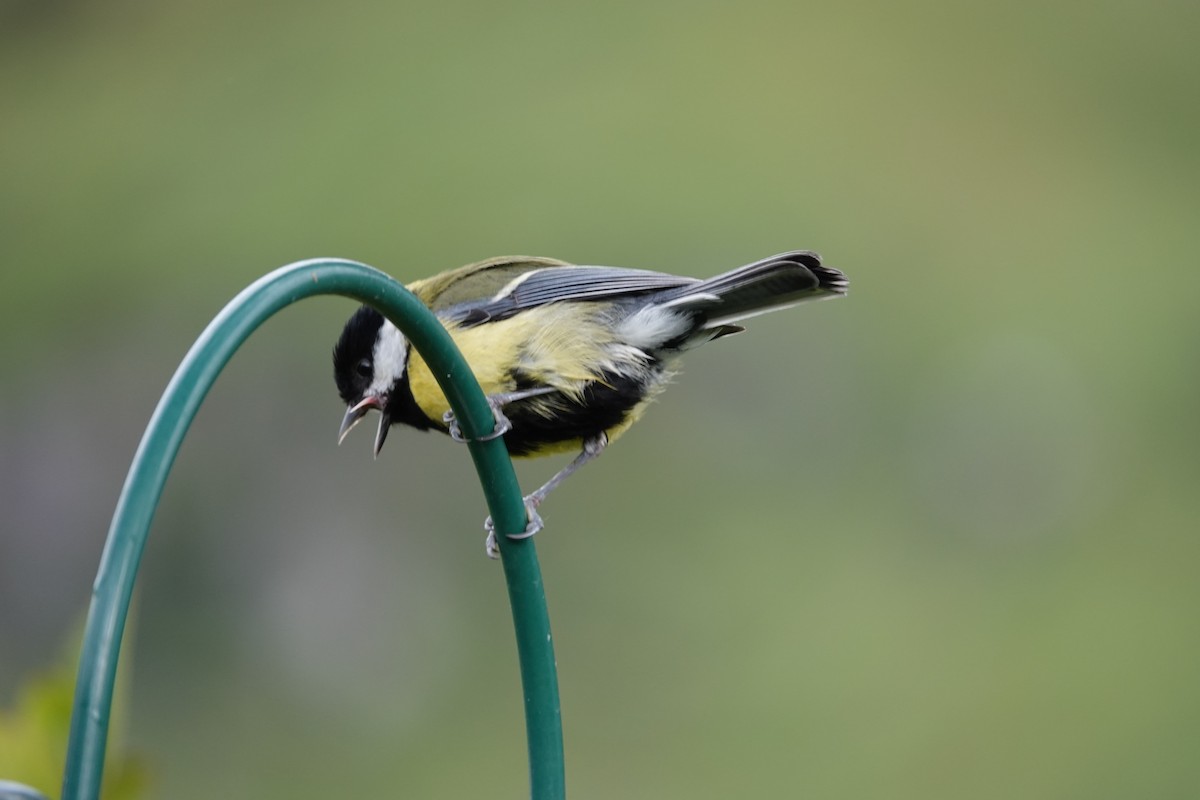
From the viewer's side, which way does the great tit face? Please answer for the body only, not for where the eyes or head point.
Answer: to the viewer's left
